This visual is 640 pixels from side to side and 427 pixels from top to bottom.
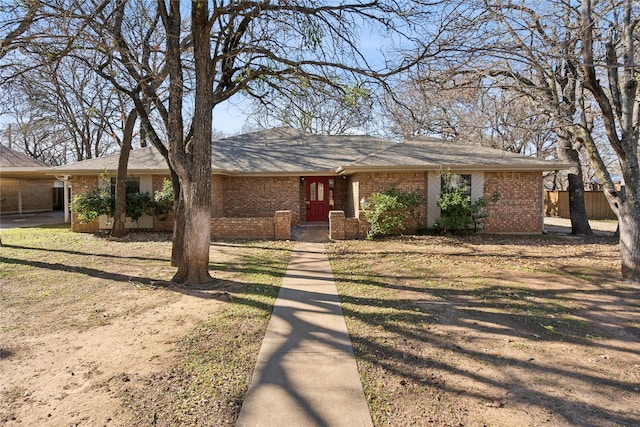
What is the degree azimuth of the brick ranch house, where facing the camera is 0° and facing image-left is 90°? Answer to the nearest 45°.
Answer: approximately 0°

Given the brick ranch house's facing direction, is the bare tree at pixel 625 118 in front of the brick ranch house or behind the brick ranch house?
in front

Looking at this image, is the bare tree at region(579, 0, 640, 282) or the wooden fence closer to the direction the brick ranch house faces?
the bare tree

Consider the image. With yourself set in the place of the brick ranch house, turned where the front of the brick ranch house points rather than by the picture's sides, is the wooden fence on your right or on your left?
on your left
